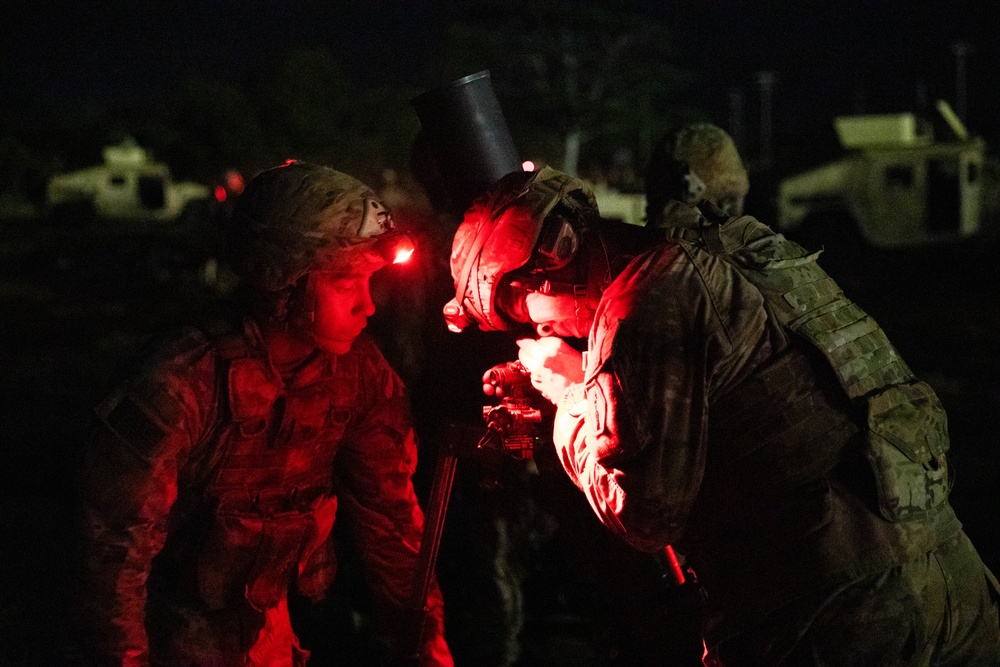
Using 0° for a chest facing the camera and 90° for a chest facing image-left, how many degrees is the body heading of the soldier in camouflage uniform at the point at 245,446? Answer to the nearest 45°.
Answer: approximately 315°

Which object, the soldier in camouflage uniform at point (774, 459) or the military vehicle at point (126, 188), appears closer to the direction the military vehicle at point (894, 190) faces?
the military vehicle

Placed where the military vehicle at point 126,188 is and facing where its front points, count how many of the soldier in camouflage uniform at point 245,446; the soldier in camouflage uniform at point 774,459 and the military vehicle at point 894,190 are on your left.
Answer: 0

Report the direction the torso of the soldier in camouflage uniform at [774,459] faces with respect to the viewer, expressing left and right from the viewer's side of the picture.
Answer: facing to the left of the viewer

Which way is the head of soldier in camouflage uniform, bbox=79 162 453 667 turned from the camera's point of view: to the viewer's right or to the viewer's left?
to the viewer's right

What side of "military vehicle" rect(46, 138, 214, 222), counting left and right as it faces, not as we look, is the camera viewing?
right

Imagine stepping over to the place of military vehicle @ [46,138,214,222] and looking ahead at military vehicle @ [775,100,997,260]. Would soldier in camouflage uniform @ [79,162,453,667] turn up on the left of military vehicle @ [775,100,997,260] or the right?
right

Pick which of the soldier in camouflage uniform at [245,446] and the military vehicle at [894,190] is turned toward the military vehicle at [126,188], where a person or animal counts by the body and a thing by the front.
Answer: the military vehicle at [894,190]

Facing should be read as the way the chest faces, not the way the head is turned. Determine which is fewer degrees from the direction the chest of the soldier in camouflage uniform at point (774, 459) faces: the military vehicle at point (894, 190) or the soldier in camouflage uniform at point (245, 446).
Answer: the soldier in camouflage uniform

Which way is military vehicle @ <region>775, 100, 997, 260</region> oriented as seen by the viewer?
to the viewer's left

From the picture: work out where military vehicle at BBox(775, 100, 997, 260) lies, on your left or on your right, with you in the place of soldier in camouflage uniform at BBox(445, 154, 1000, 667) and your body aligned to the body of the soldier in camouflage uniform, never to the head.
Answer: on your right

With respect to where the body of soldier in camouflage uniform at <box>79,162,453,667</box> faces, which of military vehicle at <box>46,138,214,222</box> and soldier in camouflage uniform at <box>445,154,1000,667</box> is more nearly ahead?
the soldier in camouflage uniform
